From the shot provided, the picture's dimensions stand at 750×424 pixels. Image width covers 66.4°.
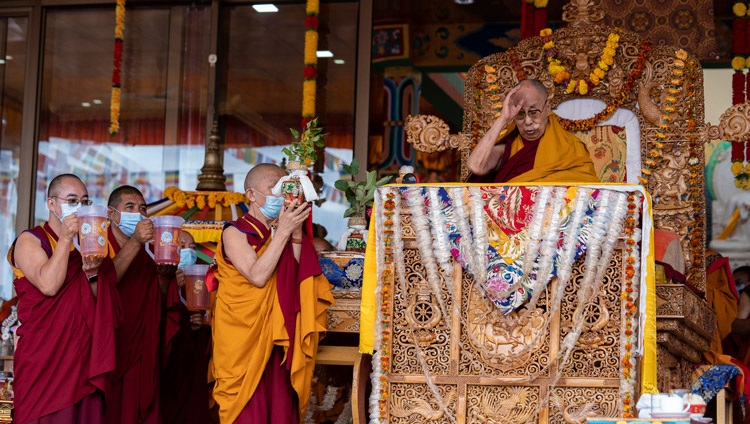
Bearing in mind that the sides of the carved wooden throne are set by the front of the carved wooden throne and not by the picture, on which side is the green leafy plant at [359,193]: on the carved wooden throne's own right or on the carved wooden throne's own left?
on the carved wooden throne's own right

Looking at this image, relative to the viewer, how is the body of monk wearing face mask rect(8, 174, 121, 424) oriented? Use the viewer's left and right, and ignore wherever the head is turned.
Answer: facing the viewer and to the right of the viewer

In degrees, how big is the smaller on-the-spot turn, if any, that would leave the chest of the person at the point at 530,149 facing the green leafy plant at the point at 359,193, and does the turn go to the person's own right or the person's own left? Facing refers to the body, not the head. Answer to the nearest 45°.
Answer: approximately 45° to the person's own right

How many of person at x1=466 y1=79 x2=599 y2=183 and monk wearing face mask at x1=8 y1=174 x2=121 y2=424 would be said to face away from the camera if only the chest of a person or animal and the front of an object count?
0

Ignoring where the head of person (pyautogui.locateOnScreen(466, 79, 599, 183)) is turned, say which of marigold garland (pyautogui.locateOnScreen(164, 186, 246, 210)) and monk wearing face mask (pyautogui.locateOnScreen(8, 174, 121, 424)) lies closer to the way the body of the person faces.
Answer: the monk wearing face mask

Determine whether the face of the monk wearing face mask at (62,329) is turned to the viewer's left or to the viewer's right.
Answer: to the viewer's right

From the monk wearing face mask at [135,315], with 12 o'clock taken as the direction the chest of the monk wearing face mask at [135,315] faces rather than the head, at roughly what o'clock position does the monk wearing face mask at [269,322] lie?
the monk wearing face mask at [269,322] is roughly at 12 o'clock from the monk wearing face mask at [135,315].

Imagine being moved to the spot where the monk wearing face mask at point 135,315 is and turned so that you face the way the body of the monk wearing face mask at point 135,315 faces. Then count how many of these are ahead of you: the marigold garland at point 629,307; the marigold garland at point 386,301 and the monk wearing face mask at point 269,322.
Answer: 3

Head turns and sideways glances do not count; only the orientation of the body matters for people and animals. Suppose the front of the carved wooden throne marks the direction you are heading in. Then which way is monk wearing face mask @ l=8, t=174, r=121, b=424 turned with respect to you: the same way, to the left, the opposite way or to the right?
to the left

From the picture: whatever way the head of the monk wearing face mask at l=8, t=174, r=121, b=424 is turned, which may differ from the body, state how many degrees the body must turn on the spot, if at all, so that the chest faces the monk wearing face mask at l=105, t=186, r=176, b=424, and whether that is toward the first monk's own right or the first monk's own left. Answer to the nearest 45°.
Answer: approximately 90° to the first monk's own left

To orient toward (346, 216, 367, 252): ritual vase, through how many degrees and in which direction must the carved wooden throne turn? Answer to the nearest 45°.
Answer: approximately 45° to its right

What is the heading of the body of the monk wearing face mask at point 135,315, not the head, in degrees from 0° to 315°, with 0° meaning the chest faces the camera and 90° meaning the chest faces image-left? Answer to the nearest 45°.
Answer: approximately 315°
